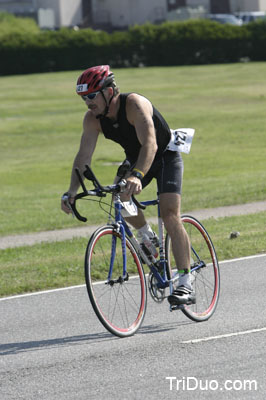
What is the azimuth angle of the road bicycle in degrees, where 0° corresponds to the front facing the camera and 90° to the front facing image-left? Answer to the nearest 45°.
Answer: approximately 45°

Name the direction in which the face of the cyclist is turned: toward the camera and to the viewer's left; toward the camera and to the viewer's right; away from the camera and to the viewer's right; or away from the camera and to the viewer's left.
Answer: toward the camera and to the viewer's left

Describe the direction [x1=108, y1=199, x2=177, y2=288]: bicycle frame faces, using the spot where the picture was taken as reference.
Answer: facing the viewer and to the left of the viewer
